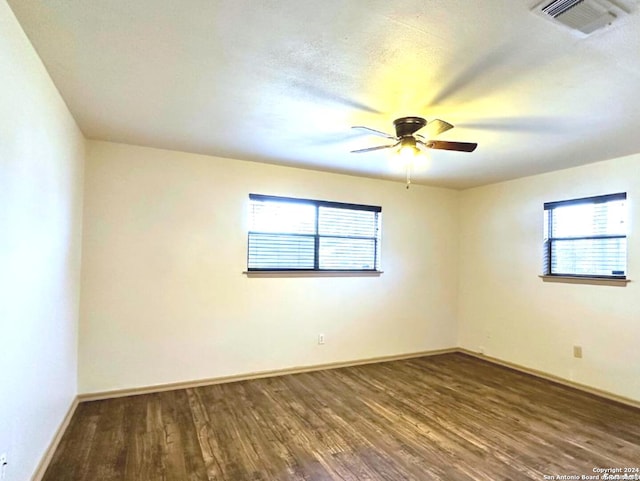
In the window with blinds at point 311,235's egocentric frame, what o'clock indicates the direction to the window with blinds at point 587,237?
the window with blinds at point 587,237 is roughly at 11 o'clock from the window with blinds at point 311,235.

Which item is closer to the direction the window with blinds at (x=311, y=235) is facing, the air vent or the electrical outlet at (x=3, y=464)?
the air vent

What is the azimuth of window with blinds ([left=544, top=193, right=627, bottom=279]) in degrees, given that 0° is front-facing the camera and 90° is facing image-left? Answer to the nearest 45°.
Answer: approximately 45°
